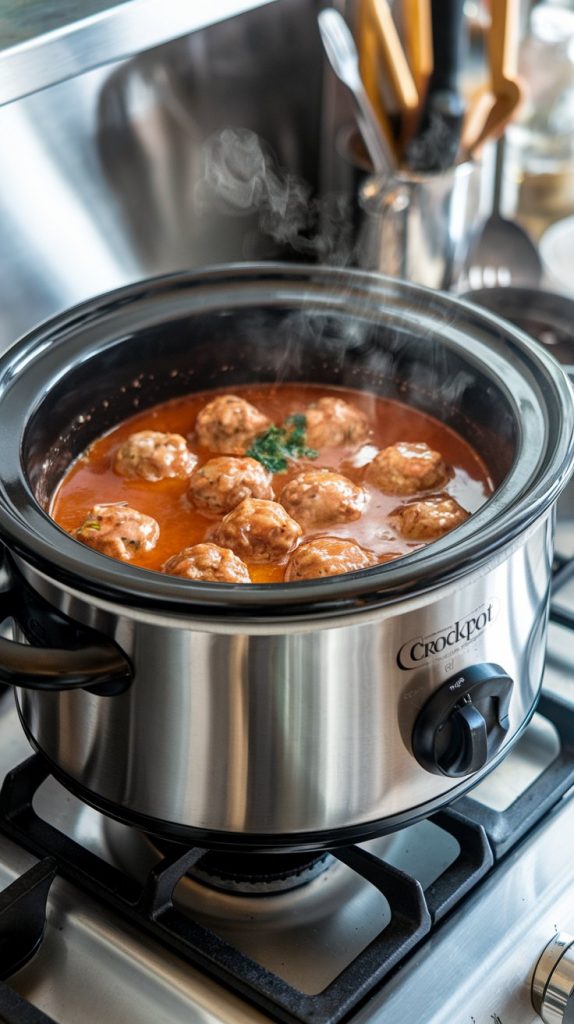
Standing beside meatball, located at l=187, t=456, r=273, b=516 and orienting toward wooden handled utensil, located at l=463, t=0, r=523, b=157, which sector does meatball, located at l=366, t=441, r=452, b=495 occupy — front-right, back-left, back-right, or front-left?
front-right

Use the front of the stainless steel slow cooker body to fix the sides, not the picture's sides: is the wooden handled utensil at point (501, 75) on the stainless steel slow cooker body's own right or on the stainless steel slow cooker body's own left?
on the stainless steel slow cooker body's own left

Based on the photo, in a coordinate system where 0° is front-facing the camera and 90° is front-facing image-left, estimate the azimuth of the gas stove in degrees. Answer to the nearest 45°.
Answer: approximately 315°

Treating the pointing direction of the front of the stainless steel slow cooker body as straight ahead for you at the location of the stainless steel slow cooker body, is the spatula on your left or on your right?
on your left
